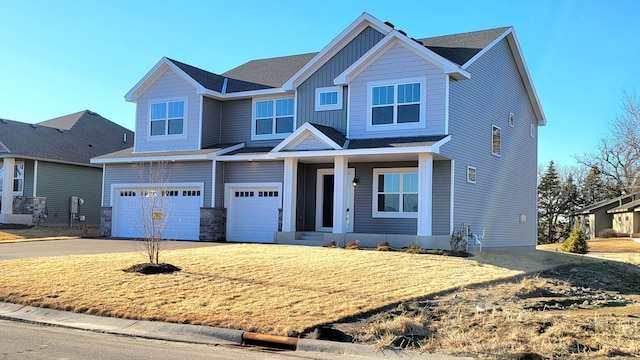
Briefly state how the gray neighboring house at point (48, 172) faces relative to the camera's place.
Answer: facing the viewer and to the left of the viewer

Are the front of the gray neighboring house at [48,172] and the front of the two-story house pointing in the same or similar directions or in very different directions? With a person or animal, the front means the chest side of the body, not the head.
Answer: same or similar directions

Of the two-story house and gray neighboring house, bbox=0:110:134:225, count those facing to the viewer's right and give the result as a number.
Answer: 0

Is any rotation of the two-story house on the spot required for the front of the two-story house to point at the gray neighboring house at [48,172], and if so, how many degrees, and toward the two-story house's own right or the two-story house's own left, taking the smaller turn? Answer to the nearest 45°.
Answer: approximately 90° to the two-story house's own right

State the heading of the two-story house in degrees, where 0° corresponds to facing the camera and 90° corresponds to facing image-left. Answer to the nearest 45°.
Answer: approximately 45°

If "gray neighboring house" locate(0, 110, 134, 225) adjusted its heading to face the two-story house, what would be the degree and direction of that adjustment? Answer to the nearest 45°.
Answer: approximately 90° to its left
